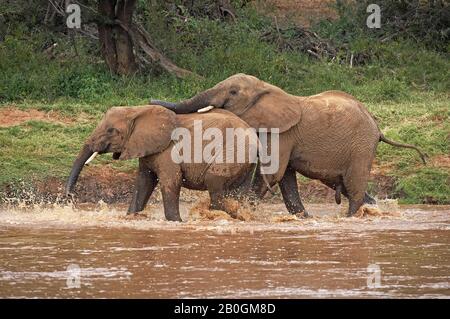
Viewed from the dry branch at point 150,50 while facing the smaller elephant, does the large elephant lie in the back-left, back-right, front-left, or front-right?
front-left

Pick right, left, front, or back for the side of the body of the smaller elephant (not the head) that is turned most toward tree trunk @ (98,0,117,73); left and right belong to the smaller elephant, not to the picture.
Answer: right

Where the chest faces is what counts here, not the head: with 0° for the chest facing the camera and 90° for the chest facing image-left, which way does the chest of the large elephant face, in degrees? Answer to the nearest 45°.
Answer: approximately 90°

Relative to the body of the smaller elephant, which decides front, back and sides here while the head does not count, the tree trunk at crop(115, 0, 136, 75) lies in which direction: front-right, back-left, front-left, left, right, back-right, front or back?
right

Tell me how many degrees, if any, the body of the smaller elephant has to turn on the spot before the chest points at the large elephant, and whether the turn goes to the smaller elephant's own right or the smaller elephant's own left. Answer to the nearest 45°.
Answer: approximately 180°

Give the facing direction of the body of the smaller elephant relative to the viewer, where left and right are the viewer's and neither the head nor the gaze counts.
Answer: facing to the left of the viewer

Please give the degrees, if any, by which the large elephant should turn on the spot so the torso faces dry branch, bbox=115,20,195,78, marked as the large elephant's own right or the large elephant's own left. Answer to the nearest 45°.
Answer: approximately 45° to the large elephant's own right

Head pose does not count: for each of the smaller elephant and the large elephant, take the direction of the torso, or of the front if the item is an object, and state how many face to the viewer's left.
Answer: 2
